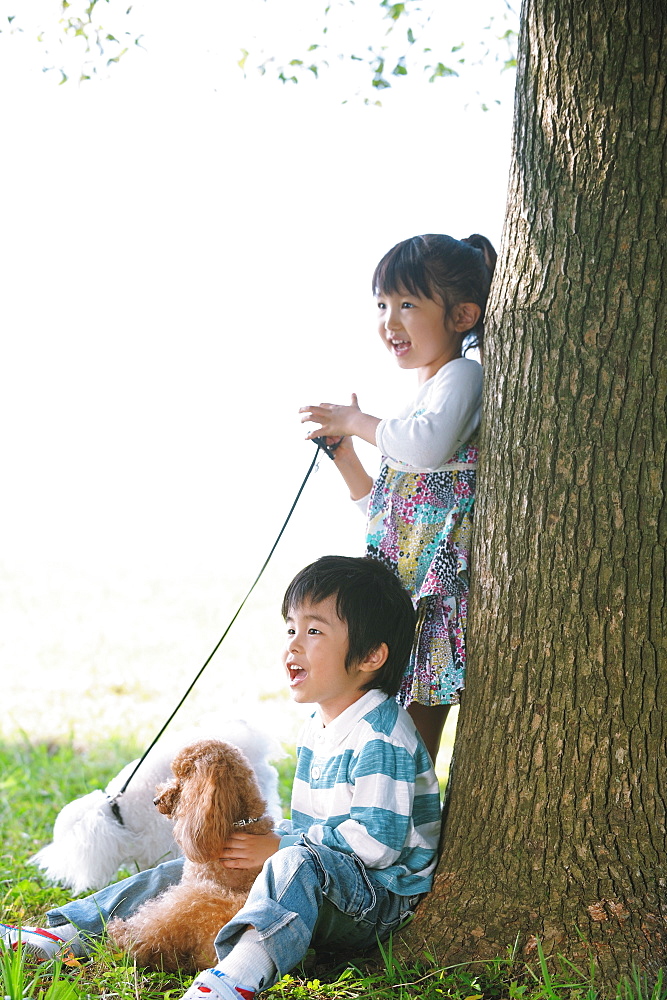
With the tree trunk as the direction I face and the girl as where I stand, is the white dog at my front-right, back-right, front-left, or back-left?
back-right

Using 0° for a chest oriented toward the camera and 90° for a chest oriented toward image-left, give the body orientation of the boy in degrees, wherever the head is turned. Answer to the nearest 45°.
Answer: approximately 45°

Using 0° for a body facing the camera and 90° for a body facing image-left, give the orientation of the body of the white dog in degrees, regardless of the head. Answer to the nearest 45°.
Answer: approximately 90°

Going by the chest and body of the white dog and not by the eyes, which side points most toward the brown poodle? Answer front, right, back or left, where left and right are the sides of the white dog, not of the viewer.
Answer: left

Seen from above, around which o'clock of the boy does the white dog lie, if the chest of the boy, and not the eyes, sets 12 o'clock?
The white dog is roughly at 3 o'clock from the boy.
